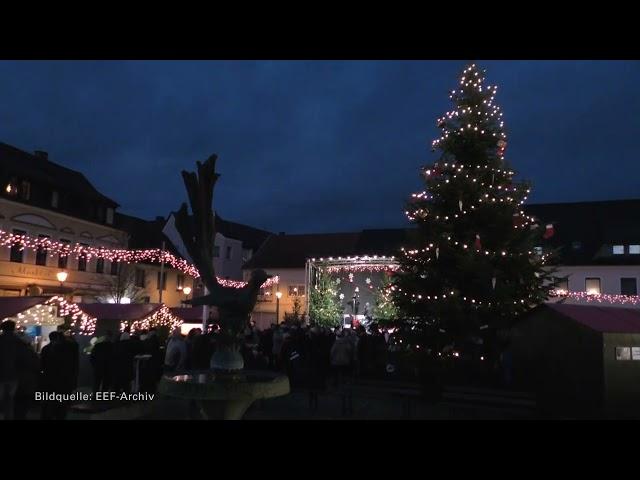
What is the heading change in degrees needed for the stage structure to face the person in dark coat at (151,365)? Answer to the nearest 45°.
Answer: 0° — it already faces them

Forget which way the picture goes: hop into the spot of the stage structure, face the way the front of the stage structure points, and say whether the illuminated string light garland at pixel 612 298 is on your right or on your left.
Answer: on your left

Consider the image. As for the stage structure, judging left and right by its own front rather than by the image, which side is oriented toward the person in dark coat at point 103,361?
front

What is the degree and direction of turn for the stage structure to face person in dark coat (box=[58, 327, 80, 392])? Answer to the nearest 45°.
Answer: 0° — it already faces them

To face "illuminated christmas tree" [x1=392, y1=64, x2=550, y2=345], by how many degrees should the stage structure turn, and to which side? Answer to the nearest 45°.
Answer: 0° — it already faces it

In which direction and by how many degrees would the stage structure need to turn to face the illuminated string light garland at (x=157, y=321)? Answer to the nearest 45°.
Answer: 0° — it already faces it

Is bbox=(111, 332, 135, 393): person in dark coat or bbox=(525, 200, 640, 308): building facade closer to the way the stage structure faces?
the person in dark coat

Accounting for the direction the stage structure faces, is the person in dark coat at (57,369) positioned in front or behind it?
in front

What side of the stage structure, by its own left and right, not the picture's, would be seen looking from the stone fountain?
front

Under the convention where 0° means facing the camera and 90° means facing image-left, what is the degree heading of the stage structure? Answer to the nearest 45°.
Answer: approximately 0°

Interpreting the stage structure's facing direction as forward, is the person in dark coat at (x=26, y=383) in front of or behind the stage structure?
in front

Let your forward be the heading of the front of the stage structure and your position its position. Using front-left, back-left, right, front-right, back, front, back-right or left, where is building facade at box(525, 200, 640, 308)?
left
